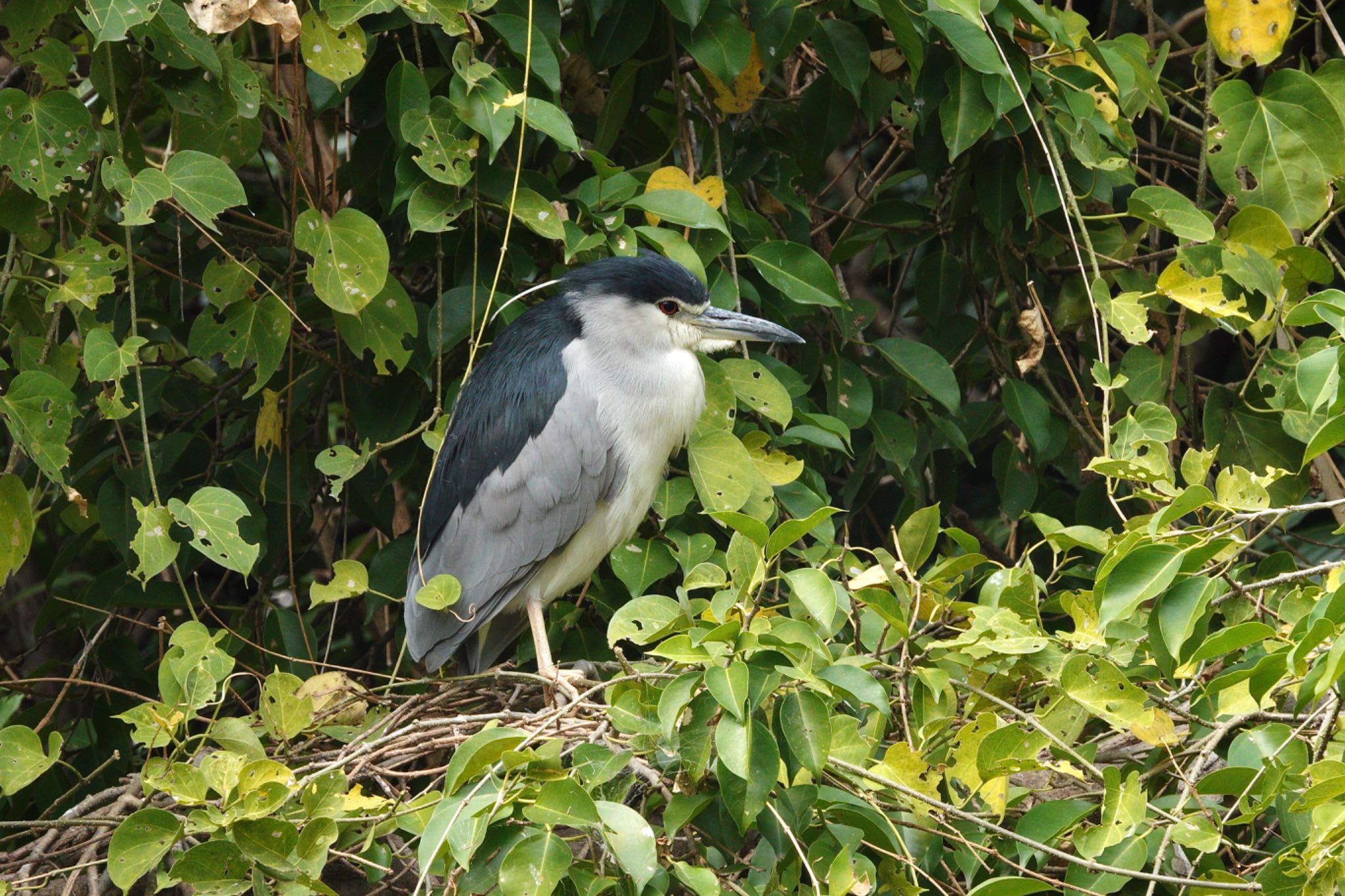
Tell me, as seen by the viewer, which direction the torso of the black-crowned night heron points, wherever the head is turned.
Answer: to the viewer's right

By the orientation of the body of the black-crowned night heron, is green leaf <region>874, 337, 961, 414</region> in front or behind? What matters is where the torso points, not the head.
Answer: in front

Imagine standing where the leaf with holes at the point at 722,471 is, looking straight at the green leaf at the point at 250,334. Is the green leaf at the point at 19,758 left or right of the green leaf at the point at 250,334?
left

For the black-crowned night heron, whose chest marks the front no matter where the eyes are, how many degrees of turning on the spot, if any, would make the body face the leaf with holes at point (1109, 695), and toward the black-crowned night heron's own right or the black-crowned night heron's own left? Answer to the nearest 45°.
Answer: approximately 45° to the black-crowned night heron's own right

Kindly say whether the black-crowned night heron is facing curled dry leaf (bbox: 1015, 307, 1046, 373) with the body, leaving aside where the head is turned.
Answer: yes

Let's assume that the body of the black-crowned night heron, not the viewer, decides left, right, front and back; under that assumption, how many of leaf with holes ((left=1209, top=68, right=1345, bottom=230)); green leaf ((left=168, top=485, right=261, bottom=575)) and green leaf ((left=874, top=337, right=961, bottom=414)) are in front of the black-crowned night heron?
2

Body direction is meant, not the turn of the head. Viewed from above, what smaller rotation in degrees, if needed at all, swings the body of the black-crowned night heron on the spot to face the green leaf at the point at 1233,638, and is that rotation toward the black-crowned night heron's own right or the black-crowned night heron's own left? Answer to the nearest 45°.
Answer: approximately 45° to the black-crowned night heron's own right

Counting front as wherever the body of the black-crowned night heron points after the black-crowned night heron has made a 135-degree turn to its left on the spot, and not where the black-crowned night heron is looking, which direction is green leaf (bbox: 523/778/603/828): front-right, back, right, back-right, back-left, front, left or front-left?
back-left
